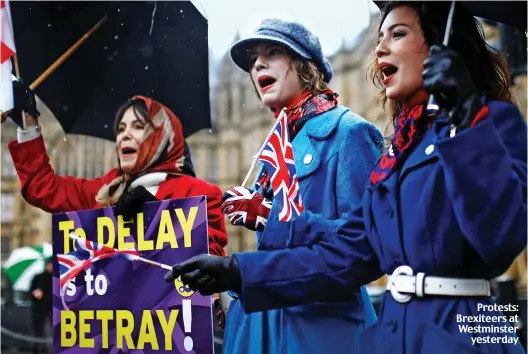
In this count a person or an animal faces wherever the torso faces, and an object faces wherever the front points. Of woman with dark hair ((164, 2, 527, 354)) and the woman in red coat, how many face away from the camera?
0

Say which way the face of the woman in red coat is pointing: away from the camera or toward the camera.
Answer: toward the camera

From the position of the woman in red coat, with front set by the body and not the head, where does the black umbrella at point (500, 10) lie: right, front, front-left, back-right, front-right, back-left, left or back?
left

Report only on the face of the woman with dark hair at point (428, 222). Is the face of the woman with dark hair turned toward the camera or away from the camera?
toward the camera

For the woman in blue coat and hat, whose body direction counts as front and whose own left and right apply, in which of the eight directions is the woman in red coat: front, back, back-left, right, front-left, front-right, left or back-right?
right

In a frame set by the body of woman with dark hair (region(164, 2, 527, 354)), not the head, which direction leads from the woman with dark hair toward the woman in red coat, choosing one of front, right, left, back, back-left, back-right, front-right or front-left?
right

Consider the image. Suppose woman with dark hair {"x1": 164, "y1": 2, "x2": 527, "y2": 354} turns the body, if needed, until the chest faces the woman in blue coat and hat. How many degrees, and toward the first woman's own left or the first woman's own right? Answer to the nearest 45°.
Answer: approximately 90° to the first woman's own right

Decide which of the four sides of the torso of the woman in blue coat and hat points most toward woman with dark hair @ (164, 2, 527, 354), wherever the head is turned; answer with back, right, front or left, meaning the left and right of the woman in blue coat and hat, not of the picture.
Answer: left

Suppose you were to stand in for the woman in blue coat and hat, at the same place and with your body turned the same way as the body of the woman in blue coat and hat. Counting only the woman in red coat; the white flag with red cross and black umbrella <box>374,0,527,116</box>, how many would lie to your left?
1

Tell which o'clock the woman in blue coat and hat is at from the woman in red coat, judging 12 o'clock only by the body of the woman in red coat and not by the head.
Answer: The woman in blue coat and hat is roughly at 9 o'clock from the woman in red coat.

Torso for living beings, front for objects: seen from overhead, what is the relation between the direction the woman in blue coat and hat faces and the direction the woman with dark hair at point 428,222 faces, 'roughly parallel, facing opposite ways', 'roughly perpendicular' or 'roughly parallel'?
roughly parallel

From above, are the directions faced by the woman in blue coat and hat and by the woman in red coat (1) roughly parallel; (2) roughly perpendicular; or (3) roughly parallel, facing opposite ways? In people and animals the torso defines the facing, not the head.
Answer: roughly parallel

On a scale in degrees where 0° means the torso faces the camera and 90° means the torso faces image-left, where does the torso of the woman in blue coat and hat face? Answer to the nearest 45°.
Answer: approximately 45°
